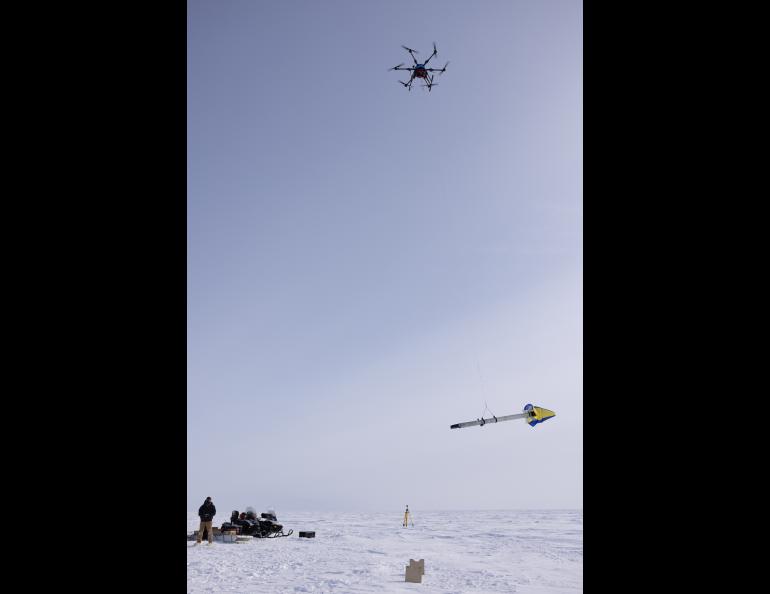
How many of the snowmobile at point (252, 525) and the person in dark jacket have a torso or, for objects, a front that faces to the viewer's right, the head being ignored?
1

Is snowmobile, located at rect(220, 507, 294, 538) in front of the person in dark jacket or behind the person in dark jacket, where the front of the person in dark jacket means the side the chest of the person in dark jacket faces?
in front

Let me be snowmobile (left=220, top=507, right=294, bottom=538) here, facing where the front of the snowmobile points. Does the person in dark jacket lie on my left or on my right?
on my right

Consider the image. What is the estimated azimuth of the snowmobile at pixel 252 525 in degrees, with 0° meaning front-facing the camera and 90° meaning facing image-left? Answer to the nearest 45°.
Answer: approximately 270°

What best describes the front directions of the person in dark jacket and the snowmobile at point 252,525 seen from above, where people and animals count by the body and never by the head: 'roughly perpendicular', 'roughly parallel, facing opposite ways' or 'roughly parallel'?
roughly perpendicular
